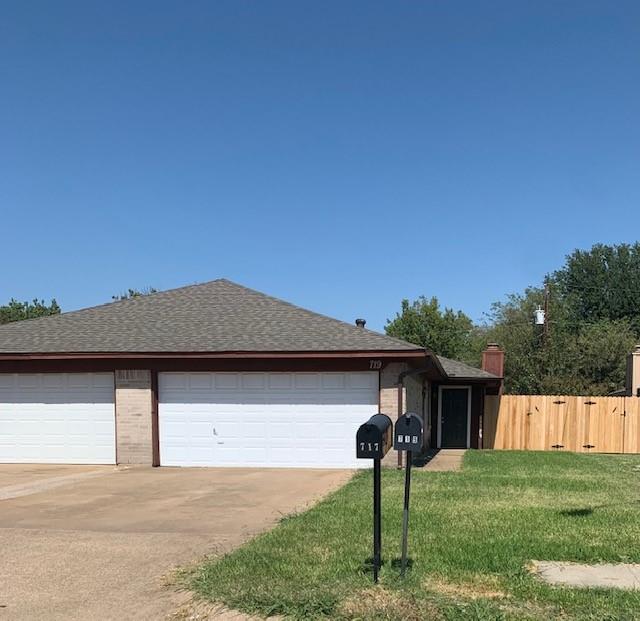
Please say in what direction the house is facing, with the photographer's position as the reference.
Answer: facing the viewer

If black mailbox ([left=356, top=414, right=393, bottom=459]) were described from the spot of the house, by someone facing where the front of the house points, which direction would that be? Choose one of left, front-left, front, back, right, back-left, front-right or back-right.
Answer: front

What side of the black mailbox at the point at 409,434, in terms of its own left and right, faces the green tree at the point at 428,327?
back

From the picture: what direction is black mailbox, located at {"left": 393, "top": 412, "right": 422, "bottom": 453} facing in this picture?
toward the camera

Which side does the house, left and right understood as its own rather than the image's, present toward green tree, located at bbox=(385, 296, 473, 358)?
back

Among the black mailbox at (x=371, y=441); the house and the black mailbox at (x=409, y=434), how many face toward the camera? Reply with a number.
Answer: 3

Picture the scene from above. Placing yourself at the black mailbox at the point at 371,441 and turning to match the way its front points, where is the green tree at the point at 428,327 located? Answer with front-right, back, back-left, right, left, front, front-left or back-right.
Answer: back

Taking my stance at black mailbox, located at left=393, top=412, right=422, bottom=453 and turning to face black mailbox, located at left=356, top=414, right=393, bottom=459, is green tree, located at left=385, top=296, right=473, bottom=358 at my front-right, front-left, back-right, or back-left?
back-right

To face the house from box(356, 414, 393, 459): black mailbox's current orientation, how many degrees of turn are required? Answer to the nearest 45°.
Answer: approximately 180°

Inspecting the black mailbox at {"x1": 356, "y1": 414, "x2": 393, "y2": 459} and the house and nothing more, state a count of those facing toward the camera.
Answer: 2

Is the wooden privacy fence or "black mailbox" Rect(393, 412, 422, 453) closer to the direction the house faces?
the black mailbox

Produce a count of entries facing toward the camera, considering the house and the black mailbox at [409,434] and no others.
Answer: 2
